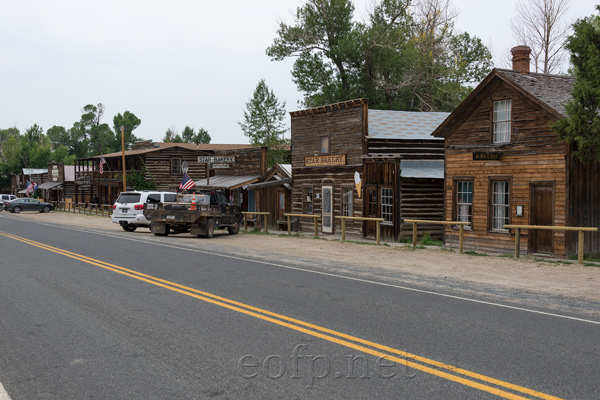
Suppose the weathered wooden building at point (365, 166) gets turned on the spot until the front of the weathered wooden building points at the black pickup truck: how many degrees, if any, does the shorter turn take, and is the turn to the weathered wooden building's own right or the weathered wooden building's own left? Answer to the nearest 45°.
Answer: approximately 45° to the weathered wooden building's own right

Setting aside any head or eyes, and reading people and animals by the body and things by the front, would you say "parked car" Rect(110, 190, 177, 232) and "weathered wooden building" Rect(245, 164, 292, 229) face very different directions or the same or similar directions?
very different directions

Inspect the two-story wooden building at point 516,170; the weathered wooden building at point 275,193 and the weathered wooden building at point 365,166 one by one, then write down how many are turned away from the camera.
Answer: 0

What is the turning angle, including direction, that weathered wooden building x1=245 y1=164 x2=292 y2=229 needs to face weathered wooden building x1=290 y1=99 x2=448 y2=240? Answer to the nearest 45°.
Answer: approximately 90° to its left

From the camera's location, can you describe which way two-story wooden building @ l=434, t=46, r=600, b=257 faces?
facing the viewer and to the left of the viewer

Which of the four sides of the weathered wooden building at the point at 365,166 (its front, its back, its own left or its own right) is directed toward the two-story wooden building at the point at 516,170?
left

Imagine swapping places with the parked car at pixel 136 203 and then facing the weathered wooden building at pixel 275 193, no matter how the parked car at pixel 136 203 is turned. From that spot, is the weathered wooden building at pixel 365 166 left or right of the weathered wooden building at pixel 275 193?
right

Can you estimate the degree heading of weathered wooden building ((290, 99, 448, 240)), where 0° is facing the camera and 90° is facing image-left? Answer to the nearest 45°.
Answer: approximately 45°

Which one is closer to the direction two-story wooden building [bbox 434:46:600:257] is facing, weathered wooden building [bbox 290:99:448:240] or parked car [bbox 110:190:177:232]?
the parked car

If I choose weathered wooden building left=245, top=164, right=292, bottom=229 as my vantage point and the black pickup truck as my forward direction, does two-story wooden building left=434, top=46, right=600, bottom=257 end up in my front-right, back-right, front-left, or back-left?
front-left

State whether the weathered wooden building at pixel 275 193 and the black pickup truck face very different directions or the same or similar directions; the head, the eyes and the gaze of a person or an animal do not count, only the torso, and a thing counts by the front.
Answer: very different directions
